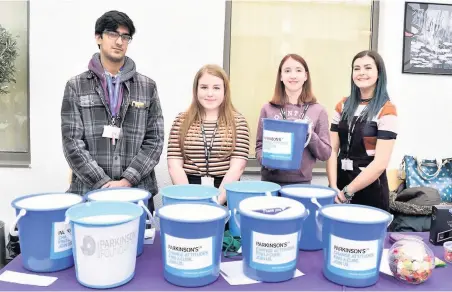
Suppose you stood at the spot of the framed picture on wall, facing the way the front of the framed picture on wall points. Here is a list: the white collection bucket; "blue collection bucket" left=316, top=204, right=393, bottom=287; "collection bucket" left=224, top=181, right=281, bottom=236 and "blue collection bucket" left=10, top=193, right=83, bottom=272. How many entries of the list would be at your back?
0

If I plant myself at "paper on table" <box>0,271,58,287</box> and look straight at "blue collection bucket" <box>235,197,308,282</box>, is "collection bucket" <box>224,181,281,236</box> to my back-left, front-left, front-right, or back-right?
front-left

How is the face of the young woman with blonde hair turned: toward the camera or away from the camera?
toward the camera

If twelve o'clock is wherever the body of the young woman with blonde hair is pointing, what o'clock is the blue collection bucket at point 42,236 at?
The blue collection bucket is roughly at 1 o'clock from the young woman with blonde hair.

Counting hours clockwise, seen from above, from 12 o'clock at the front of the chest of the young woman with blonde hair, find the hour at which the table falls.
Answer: The table is roughly at 12 o'clock from the young woman with blonde hair.

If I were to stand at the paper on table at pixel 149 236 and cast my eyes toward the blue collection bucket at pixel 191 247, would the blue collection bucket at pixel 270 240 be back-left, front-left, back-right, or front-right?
front-left

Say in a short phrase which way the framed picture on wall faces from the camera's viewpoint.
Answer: facing the viewer

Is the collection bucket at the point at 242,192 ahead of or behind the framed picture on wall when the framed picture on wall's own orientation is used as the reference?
ahead

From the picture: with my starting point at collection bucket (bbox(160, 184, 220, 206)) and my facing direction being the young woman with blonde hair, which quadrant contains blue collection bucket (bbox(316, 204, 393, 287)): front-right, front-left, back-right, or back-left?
back-right

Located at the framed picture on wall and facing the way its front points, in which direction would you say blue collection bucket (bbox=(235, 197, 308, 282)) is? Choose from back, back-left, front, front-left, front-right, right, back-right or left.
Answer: front

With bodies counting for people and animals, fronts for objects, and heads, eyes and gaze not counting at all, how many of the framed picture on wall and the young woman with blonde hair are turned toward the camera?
2

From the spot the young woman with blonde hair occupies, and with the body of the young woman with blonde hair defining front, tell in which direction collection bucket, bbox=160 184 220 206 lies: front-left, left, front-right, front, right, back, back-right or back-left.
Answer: front

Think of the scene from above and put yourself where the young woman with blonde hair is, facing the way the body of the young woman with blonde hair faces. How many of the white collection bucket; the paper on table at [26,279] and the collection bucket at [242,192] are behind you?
0

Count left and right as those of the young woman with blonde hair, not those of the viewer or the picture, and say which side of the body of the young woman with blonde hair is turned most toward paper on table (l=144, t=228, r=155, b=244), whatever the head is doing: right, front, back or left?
front

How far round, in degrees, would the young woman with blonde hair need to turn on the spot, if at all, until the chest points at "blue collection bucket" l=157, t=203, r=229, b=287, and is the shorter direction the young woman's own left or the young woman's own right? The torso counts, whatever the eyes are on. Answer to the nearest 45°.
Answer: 0° — they already face it

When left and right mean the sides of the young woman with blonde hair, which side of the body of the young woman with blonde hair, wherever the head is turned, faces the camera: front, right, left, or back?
front
